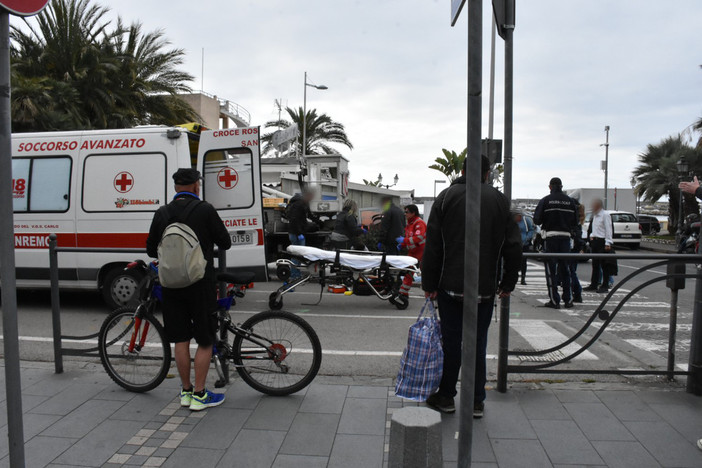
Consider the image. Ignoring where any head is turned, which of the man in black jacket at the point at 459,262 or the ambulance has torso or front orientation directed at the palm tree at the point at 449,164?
the man in black jacket

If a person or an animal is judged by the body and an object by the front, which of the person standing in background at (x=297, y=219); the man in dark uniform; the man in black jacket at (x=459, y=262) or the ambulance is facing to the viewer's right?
the person standing in background

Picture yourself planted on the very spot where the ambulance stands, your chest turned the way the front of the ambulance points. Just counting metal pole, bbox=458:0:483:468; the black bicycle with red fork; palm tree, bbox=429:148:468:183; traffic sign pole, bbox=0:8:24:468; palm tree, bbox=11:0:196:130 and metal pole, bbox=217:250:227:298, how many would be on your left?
4

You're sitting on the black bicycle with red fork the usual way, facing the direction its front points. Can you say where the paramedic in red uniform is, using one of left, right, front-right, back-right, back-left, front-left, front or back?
back-right

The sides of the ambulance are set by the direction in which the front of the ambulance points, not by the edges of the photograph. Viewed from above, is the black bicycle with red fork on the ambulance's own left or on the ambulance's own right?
on the ambulance's own left

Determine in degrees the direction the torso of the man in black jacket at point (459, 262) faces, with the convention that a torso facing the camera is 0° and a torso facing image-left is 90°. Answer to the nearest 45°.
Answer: approximately 180°

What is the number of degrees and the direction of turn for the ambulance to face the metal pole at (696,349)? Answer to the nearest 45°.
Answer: approximately 135° to its left

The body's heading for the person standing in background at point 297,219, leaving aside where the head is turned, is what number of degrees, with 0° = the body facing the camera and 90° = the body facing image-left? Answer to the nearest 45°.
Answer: approximately 270°

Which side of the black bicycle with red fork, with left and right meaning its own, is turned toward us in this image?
left

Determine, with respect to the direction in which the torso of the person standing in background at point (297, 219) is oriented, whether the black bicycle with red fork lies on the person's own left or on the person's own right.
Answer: on the person's own right
